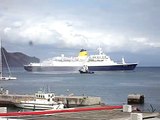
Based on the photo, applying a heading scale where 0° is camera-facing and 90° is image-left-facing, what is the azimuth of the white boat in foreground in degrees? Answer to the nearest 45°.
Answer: approximately 90°
